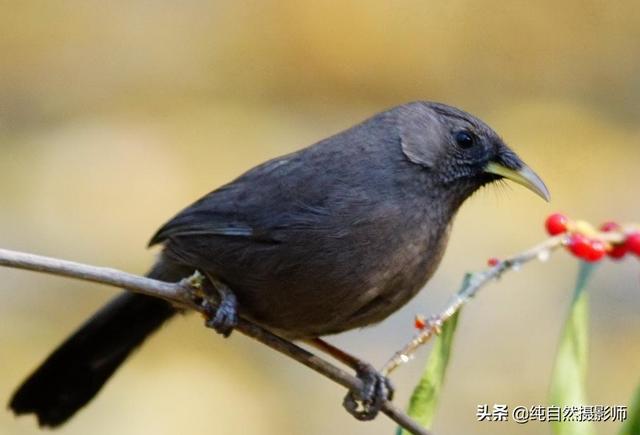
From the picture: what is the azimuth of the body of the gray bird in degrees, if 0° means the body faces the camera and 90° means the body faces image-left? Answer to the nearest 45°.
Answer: approximately 270°

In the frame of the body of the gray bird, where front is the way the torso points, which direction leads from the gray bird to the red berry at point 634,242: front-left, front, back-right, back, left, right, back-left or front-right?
front-right

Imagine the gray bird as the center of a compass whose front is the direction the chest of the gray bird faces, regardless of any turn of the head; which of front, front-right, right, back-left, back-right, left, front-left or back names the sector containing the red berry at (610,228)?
front-right

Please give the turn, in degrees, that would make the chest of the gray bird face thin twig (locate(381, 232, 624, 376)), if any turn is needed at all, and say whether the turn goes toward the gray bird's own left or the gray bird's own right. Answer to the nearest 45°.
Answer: approximately 45° to the gray bird's own right

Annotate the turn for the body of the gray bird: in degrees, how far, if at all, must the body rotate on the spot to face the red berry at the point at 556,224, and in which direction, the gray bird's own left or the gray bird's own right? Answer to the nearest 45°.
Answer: approximately 45° to the gray bird's own right

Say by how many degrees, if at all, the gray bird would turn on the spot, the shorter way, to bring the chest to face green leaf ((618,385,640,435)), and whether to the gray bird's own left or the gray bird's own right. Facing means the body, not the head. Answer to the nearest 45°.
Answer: approximately 45° to the gray bird's own right

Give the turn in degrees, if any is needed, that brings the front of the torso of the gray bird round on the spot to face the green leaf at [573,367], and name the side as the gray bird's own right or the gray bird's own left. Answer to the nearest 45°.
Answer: approximately 45° to the gray bird's own right
